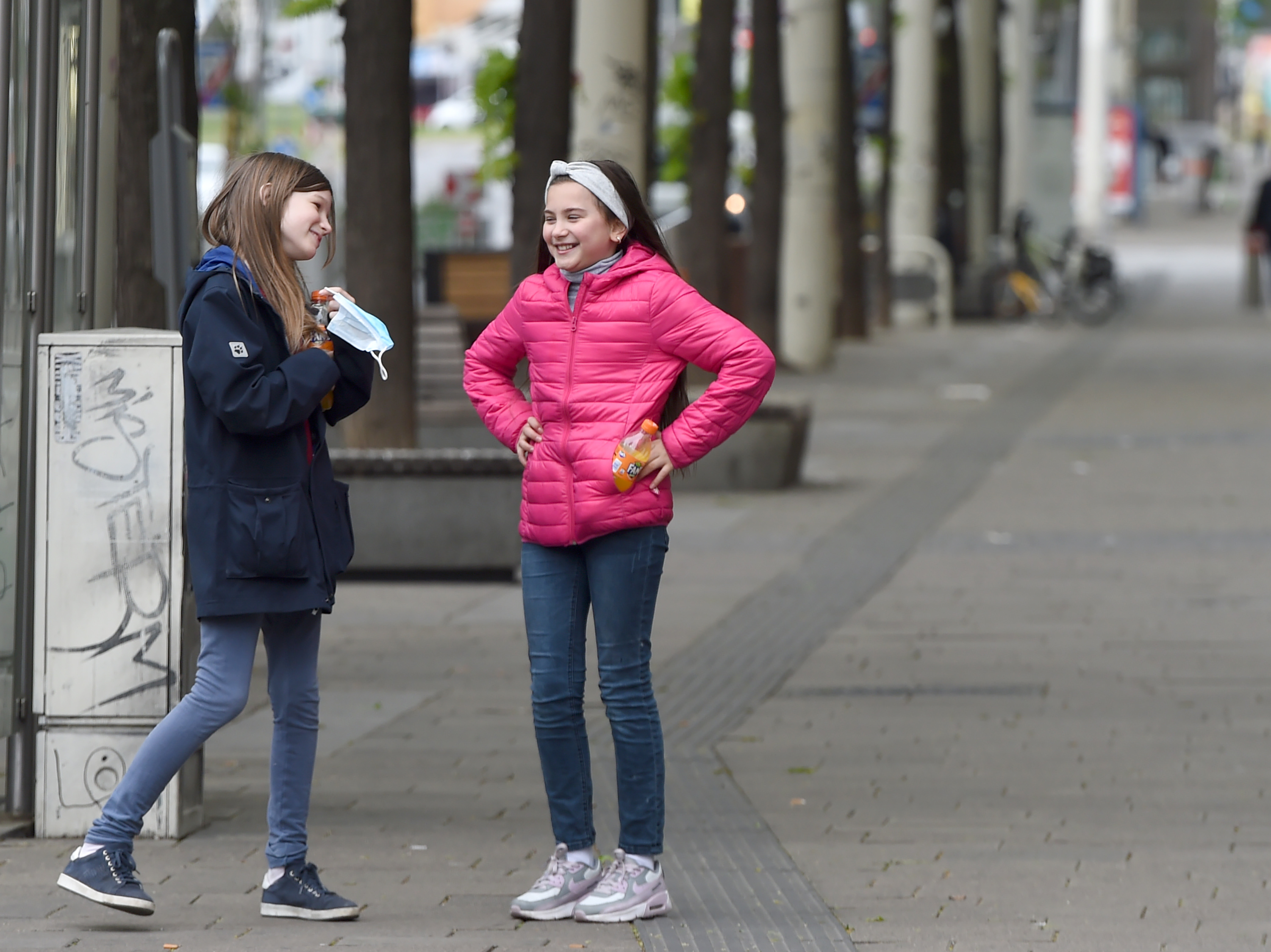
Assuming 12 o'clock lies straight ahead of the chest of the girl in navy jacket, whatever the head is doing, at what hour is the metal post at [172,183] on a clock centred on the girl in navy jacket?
The metal post is roughly at 9 o'clock from the girl in navy jacket.

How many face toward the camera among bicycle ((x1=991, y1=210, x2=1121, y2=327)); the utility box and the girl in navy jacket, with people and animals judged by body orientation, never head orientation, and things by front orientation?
1

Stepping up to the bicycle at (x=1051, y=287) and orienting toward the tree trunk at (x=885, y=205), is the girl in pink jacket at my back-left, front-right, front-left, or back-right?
front-left

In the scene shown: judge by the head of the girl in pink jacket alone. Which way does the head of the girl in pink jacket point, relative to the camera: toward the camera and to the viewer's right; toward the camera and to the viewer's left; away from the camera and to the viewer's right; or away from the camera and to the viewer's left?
toward the camera and to the viewer's left

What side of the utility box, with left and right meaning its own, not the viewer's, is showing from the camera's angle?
front

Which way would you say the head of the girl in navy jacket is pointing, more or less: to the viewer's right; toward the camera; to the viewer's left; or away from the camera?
to the viewer's right

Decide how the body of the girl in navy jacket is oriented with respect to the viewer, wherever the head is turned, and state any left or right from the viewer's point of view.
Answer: facing to the right of the viewer

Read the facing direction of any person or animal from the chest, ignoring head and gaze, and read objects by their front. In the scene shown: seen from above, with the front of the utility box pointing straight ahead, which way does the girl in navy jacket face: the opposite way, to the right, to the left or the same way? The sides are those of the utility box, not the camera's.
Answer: to the left

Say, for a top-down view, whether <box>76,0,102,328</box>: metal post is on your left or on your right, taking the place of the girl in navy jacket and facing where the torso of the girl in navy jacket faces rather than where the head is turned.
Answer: on your left

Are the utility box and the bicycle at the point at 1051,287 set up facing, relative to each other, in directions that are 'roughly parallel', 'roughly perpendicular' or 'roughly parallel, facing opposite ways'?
roughly perpendicular

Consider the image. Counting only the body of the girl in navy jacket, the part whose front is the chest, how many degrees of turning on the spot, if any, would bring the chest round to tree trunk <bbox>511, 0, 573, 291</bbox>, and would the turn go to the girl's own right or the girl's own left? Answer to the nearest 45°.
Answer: approximately 90° to the girl's own left
